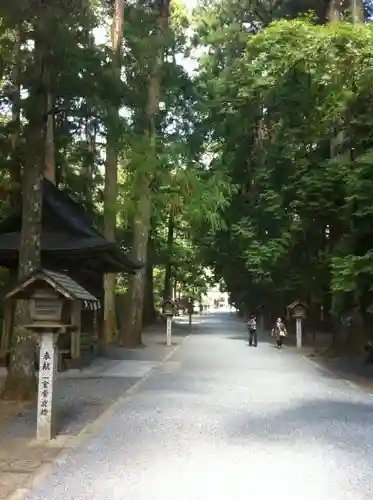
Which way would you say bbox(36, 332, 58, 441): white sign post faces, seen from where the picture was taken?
facing the viewer

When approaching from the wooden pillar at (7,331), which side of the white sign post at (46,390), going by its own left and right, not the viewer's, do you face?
back

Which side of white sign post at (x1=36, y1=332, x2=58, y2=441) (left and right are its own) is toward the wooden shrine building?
back
